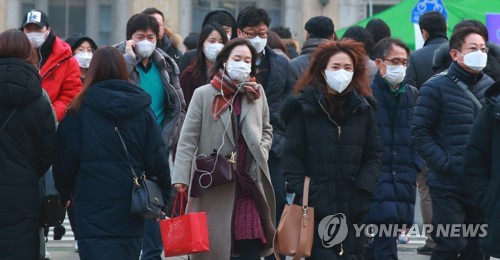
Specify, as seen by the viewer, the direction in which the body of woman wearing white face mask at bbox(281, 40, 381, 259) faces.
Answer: toward the camera

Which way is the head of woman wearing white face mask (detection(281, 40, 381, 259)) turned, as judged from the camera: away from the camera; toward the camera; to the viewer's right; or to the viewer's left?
toward the camera

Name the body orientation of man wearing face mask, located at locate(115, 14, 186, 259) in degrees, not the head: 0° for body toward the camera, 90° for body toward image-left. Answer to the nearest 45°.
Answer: approximately 0°

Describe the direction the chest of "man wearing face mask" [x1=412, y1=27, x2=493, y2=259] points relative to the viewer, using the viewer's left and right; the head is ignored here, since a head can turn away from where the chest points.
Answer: facing the viewer and to the right of the viewer

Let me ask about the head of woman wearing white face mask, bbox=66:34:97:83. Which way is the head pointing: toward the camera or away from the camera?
toward the camera

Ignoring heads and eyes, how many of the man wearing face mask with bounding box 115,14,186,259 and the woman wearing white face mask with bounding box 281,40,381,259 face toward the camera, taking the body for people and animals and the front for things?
2

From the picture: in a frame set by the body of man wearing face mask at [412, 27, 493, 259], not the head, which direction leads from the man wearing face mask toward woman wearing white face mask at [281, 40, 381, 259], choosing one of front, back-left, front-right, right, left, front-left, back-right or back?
right

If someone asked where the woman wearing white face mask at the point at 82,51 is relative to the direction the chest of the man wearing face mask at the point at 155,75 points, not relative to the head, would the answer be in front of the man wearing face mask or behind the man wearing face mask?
behind

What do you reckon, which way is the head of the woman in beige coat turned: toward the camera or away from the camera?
toward the camera
